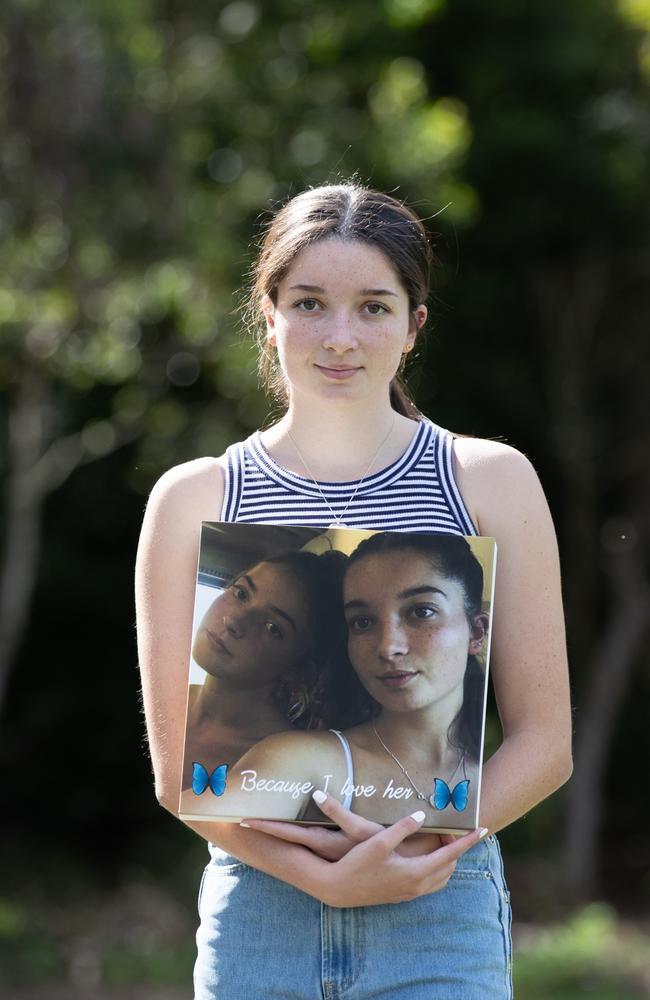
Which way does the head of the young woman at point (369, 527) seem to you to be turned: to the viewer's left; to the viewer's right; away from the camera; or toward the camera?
toward the camera

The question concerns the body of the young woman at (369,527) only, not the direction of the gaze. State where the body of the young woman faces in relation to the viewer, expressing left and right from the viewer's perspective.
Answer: facing the viewer
